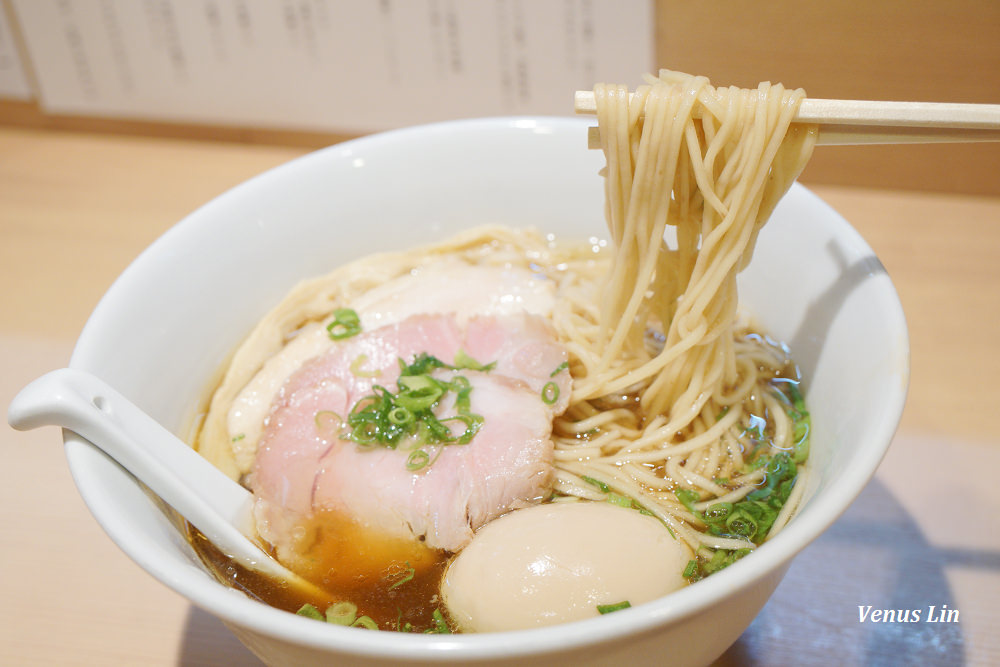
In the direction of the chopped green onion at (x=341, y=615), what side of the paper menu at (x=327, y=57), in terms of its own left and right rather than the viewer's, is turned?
front

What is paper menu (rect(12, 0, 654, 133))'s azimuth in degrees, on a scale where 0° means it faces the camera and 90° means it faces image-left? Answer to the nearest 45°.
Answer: approximately 0°

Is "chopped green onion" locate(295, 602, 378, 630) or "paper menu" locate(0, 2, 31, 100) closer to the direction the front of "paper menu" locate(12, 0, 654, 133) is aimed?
the chopped green onion

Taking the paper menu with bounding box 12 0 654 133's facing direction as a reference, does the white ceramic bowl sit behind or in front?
in front
